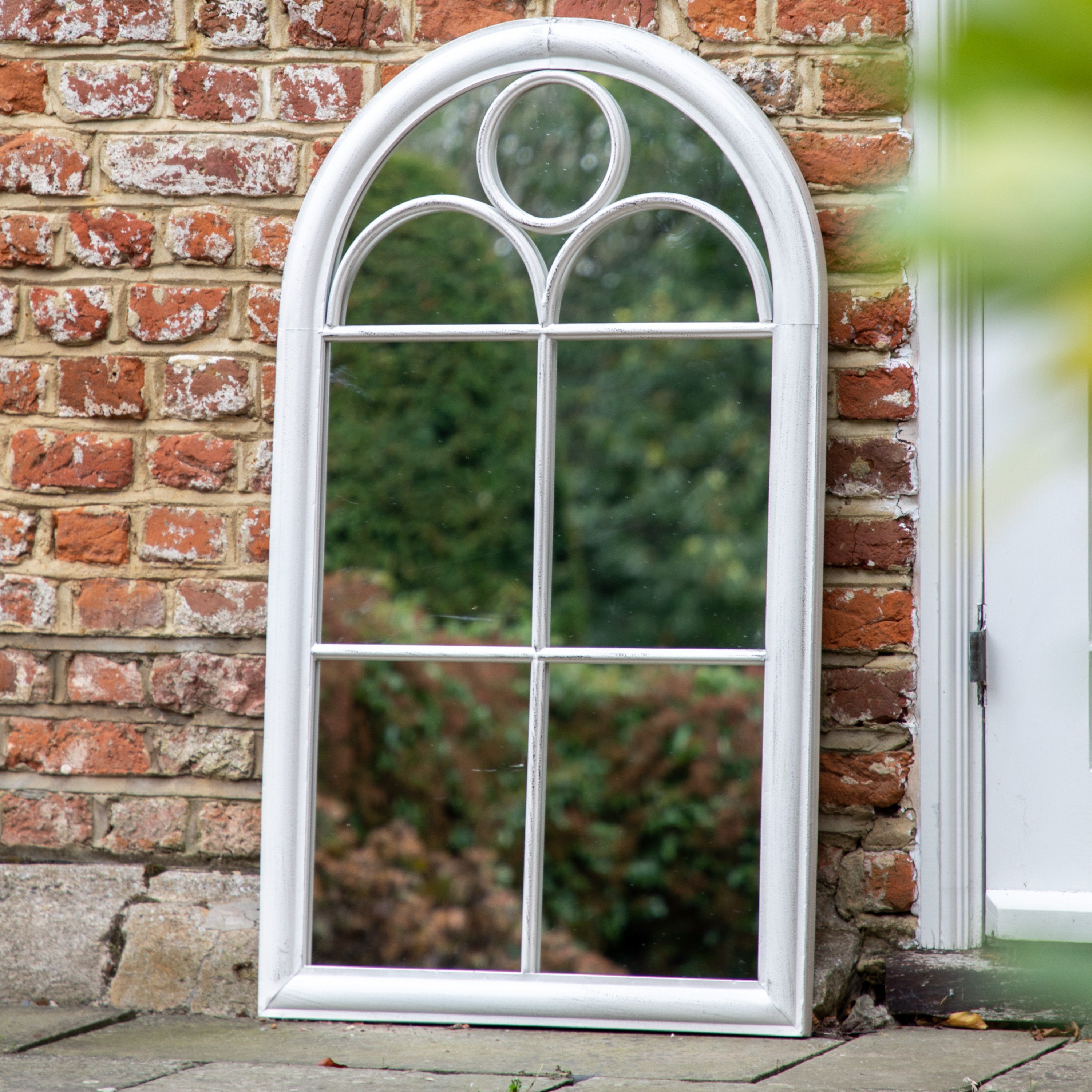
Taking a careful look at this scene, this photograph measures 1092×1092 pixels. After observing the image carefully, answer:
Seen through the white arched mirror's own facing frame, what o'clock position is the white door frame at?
The white door frame is roughly at 9 o'clock from the white arched mirror.

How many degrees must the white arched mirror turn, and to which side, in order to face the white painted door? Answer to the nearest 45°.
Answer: approximately 90° to its left

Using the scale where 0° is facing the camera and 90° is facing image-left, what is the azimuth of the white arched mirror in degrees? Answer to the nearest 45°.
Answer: approximately 0°
